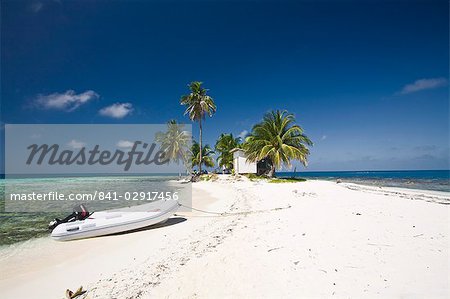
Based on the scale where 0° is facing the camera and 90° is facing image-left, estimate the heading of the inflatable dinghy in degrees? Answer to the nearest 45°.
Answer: approximately 270°

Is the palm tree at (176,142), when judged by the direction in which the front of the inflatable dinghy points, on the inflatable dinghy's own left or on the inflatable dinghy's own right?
on the inflatable dinghy's own left

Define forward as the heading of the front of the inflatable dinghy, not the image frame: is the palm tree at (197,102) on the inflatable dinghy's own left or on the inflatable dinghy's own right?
on the inflatable dinghy's own left

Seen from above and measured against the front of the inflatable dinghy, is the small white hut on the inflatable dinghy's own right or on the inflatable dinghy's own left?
on the inflatable dinghy's own left
